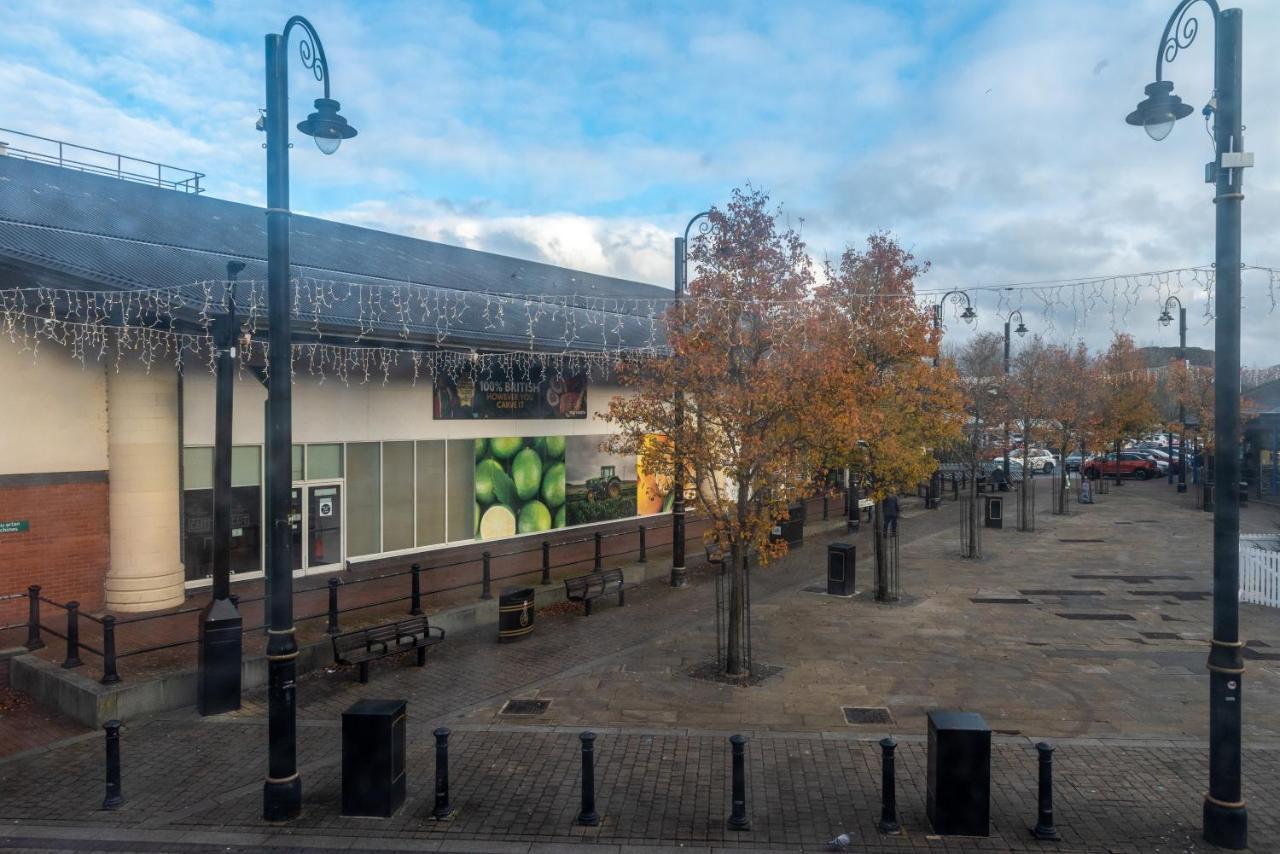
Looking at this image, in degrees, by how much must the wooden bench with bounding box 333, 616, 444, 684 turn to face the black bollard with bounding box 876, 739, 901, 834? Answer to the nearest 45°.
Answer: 0° — it already faces it

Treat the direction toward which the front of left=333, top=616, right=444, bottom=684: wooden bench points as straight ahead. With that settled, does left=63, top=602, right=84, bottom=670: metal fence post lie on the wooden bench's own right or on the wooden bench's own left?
on the wooden bench's own right

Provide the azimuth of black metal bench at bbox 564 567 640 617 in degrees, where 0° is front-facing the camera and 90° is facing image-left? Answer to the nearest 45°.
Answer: approximately 315°

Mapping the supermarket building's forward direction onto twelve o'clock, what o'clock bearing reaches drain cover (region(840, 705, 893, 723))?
The drain cover is roughly at 12 o'clock from the supermarket building.

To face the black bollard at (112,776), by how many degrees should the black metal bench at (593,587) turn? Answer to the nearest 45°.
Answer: approximately 90° to its right

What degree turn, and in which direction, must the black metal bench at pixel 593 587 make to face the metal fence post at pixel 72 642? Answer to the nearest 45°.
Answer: approximately 90° to its right

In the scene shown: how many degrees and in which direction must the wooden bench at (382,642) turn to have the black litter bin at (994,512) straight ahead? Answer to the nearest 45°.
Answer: approximately 90° to its left
